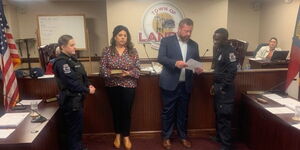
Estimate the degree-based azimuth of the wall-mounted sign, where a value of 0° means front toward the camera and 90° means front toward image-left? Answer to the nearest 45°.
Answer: approximately 0°

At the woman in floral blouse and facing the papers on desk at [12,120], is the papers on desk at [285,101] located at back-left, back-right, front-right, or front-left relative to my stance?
back-left

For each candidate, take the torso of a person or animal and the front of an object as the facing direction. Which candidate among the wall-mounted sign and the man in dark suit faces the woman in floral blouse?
the wall-mounted sign

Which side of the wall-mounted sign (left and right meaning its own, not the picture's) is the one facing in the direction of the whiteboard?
right

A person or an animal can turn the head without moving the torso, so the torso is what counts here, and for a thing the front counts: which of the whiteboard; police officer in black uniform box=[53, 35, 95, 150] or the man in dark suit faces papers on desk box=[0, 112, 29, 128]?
the whiteboard

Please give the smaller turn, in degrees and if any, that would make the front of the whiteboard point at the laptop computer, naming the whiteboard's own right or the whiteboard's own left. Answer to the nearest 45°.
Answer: approximately 45° to the whiteboard's own left

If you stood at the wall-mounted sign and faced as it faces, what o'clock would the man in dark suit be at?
The man in dark suit is roughly at 12 o'clock from the wall-mounted sign.

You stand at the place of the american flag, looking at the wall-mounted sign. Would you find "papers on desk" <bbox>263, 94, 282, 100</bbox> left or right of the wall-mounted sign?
right
